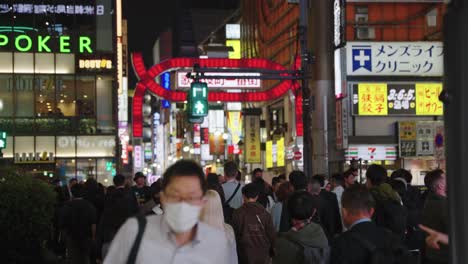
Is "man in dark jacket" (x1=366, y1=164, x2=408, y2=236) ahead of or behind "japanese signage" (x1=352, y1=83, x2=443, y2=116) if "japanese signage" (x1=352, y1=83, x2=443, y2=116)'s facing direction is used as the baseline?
ahead

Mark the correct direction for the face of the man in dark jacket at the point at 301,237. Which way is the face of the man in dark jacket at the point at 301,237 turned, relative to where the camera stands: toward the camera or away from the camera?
away from the camera

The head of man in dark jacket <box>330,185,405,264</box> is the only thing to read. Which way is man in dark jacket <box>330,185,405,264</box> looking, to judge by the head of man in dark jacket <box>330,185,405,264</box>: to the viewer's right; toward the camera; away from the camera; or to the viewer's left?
away from the camera

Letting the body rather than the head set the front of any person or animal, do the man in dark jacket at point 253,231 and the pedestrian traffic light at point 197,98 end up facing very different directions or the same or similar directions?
very different directions

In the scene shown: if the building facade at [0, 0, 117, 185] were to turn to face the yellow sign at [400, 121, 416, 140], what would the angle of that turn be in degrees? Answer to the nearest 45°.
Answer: approximately 45° to its left

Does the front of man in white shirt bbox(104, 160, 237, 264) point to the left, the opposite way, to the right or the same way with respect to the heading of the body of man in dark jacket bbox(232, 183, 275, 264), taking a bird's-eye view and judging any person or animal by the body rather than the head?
the opposite way

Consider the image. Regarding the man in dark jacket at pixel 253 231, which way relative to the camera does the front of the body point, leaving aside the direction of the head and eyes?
away from the camera
